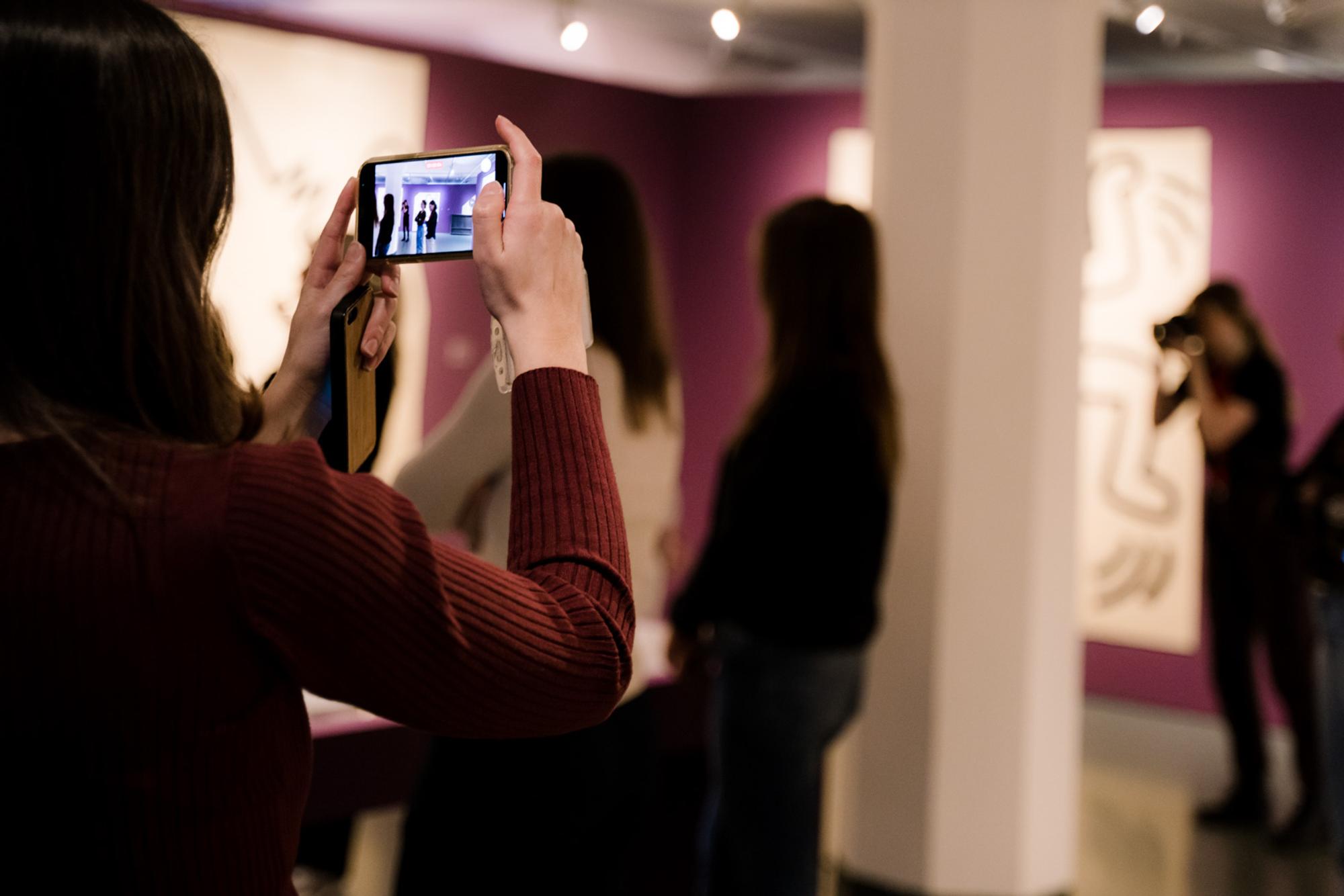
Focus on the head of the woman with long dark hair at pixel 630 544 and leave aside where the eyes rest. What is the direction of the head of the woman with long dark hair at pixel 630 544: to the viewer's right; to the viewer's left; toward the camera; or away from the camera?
away from the camera

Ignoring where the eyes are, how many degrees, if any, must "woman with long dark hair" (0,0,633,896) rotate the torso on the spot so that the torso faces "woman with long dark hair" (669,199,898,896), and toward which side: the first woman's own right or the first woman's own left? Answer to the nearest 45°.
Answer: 0° — they already face them

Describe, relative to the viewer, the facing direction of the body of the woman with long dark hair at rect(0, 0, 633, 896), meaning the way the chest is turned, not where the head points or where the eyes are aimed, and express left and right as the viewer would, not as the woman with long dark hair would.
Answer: facing away from the viewer and to the right of the viewer

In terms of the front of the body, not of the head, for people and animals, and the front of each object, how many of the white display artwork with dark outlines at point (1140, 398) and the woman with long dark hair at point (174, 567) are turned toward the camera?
1

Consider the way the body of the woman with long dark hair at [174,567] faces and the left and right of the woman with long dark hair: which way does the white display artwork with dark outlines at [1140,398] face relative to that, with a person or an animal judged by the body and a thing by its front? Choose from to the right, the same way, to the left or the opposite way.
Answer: the opposite way

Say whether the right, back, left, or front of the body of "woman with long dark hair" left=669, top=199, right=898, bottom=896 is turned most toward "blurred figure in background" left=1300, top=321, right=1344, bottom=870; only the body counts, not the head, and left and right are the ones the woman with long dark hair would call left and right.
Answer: right

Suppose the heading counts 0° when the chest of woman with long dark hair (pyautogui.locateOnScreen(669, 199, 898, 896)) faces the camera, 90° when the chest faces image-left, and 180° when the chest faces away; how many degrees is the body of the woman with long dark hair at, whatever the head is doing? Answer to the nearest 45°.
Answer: approximately 135°

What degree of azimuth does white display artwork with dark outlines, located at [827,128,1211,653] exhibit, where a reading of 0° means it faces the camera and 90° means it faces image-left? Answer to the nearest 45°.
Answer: approximately 0°
